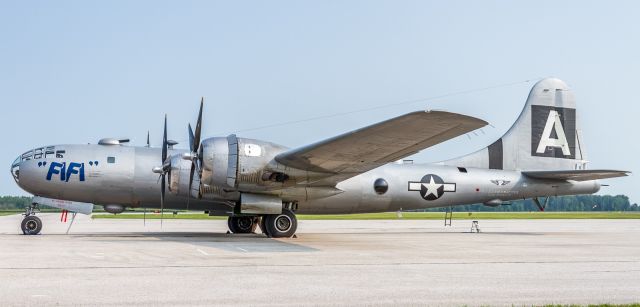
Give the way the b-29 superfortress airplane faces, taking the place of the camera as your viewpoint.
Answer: facing to the left of the viewer
